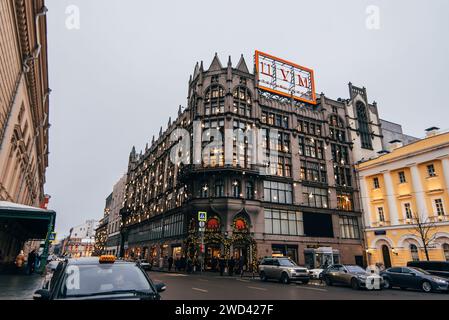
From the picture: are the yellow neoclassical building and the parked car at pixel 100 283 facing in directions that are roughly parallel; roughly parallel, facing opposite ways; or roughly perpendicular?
roughly perpendicular

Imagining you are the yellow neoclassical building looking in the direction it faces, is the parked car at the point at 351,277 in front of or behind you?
in front

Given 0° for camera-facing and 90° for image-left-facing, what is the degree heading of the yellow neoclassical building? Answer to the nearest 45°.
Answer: approximately 45°

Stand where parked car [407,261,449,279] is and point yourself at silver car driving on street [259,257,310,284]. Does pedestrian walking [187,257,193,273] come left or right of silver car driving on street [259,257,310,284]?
right

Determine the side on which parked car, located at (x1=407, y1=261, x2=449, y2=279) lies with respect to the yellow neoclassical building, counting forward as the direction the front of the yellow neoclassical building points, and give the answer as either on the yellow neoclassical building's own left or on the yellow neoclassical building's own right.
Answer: on the yellow neoclassical building's own left

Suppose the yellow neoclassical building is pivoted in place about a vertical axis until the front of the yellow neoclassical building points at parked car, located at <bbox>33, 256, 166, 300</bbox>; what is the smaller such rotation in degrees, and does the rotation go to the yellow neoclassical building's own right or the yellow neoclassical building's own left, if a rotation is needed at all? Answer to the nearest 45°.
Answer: approximately 45° to the yellow neoclassical building's own left
